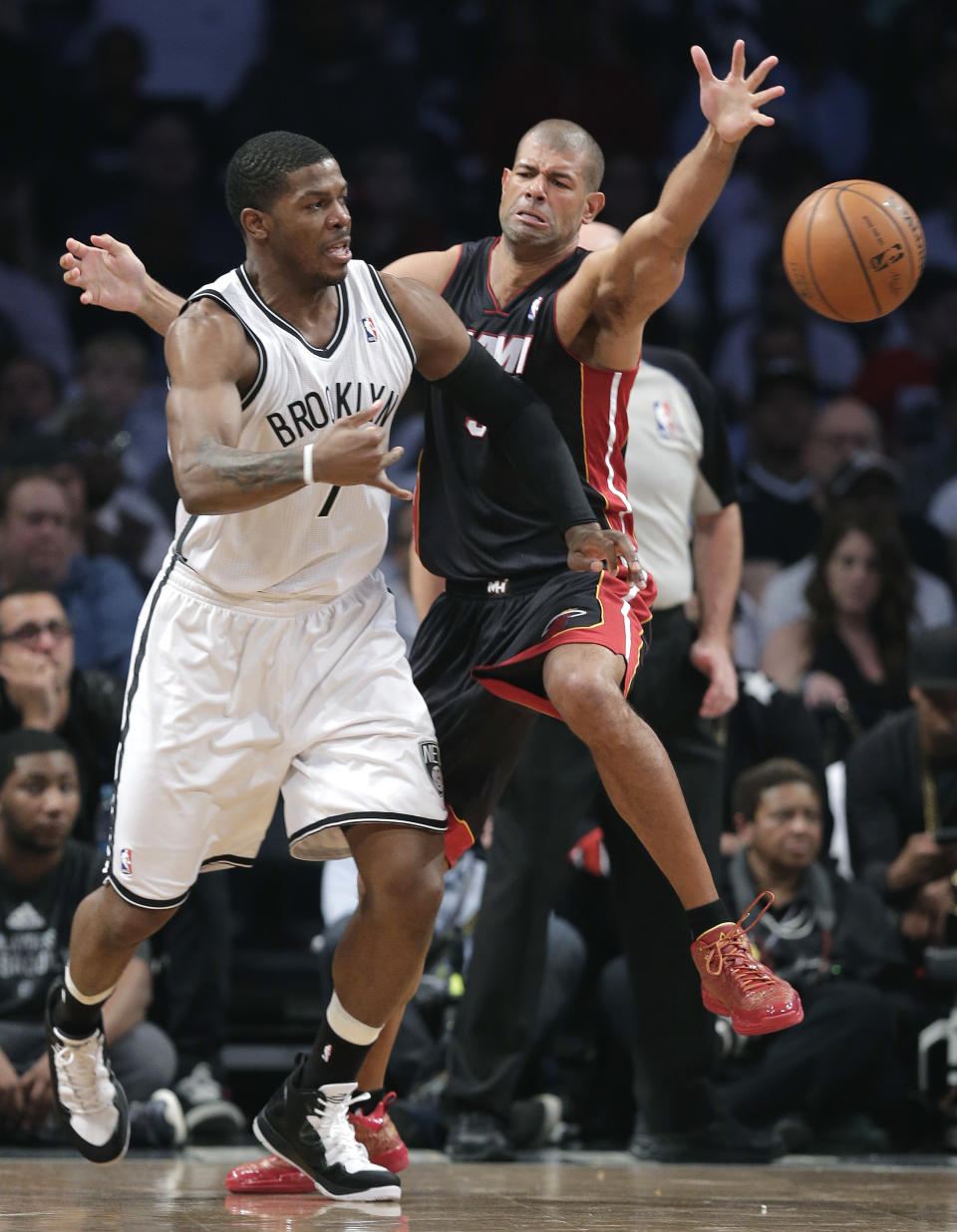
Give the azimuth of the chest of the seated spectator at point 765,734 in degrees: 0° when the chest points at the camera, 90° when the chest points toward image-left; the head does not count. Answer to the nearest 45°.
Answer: approximately 0°

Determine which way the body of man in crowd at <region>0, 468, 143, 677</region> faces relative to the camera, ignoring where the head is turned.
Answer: toward the camera

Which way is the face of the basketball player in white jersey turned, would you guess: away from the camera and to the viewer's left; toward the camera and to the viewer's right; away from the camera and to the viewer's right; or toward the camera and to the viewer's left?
toward the camera and to the viewer's right

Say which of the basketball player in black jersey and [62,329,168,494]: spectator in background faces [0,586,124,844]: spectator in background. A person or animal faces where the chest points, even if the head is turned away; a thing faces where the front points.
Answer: [62,329,168,494]: spectator in background

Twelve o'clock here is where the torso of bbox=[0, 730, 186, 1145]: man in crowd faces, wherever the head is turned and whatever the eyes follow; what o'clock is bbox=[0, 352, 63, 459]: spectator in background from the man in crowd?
The spectator in background is roughly at 6 o'clock from the man in crowd.

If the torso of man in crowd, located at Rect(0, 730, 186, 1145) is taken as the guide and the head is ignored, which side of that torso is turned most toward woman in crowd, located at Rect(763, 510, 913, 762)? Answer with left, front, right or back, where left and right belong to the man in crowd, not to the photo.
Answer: left

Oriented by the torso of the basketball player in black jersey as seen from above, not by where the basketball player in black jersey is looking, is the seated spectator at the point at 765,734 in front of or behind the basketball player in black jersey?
behind

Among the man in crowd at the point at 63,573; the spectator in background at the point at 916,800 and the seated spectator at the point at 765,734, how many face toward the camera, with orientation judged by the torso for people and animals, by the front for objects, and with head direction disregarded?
3

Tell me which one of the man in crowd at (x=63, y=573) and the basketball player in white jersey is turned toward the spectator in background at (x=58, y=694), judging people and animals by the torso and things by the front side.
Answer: the man in crowd

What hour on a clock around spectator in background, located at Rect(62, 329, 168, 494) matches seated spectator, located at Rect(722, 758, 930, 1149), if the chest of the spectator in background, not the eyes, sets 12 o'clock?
The seated spectator is roughly at 11 o'clock from the spectator in background.

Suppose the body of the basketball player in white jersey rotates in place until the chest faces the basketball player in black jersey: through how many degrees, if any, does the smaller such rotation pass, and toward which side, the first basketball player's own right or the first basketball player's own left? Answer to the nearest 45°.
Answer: approximately 90° to the first basketball player's own left

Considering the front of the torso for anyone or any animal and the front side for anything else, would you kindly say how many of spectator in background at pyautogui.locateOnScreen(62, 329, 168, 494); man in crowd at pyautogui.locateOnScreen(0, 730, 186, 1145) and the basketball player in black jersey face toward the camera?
3

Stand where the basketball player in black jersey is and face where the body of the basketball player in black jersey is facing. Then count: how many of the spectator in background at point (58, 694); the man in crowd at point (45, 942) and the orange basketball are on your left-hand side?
1
